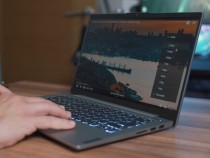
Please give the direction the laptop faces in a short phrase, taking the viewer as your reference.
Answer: facing the viewer and to the left of the viewer
